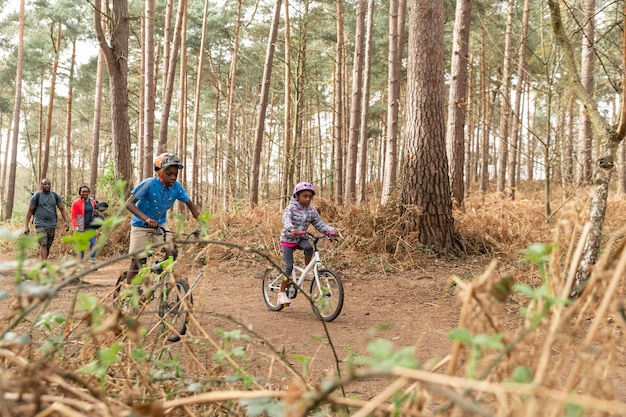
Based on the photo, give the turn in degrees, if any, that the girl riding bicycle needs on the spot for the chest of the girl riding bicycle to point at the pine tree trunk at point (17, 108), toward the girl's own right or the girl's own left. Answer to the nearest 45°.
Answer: approximately 180°

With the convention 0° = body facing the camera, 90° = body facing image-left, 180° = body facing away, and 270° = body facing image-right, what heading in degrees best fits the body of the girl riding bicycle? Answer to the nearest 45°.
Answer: approximately 315°

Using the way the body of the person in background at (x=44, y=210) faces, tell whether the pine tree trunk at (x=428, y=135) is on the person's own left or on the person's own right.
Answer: on the person's own left

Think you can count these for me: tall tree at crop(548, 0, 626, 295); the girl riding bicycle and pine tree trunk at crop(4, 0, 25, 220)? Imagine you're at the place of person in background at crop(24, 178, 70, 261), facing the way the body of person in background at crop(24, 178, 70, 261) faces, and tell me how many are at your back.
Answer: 1

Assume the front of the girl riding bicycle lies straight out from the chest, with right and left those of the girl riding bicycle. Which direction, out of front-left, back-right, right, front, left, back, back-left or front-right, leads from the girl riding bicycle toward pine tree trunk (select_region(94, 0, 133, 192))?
back
